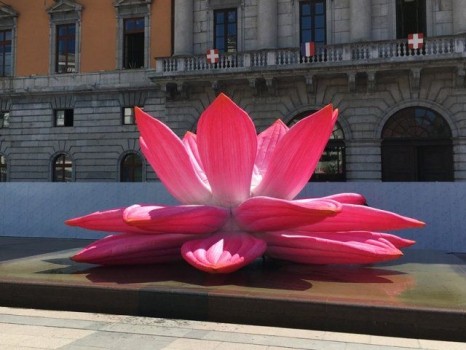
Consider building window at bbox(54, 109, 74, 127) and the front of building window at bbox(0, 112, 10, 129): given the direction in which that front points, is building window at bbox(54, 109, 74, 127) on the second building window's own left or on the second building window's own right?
on the second building window's own left

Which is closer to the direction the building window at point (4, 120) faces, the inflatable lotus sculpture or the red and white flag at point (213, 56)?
the inflatable lotus sculpture

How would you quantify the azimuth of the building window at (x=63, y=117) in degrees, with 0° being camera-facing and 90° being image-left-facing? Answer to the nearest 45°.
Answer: approximately 0°

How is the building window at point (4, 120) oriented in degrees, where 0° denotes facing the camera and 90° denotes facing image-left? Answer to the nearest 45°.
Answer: approximately 0°

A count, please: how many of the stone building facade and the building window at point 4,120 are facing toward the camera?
2

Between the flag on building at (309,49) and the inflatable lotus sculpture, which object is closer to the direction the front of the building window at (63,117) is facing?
the inflatable lotus sculpture

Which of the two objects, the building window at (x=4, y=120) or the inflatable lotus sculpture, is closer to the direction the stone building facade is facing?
the inflatable lotus sculpture

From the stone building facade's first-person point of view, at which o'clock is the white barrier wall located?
The white barrier wall is roughly at 1 o'clock from the stone building facade.

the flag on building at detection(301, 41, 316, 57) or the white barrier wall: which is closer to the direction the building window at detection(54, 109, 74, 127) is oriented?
the white barrier wall
